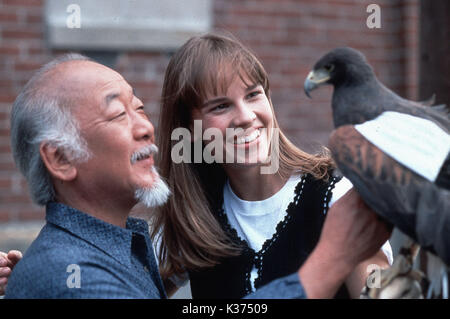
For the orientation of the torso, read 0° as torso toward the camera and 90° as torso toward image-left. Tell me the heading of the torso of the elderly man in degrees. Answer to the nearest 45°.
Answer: approximately 270°

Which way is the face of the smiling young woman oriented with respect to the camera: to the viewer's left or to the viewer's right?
to the viewer's right
